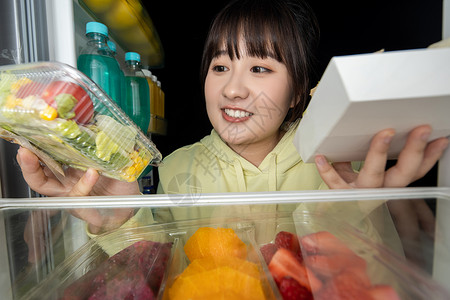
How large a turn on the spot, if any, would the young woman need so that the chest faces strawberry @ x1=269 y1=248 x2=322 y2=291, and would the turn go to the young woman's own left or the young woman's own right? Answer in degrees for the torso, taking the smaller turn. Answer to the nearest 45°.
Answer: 0° — they already face it

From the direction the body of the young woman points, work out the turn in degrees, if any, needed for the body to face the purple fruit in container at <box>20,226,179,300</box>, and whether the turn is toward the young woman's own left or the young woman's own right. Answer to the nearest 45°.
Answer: approximately 45° to the young woman's own right

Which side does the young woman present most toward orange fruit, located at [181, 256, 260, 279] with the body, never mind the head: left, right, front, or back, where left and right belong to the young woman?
front

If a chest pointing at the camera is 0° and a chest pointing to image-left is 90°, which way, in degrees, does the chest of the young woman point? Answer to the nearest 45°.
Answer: approximately 0°

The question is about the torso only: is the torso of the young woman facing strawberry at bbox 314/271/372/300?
yes

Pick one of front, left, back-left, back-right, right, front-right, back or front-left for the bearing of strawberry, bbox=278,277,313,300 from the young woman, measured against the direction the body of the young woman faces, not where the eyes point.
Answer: front

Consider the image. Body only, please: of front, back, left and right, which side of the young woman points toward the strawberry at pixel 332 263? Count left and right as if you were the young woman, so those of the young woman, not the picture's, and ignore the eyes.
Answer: front

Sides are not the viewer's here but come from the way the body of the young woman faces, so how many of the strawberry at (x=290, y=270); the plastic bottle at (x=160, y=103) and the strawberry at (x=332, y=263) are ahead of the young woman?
2
